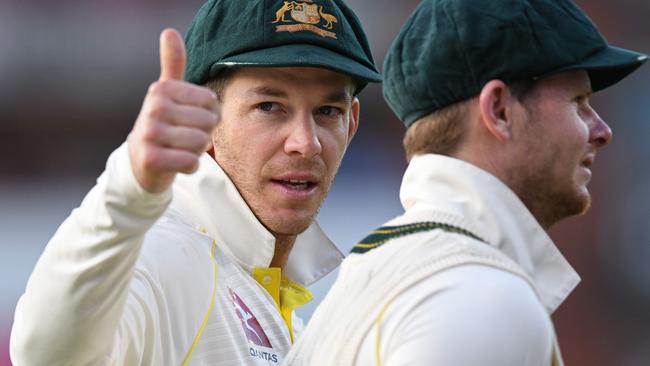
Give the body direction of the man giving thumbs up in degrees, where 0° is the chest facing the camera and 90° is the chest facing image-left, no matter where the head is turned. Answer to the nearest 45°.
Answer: approximately 315°
